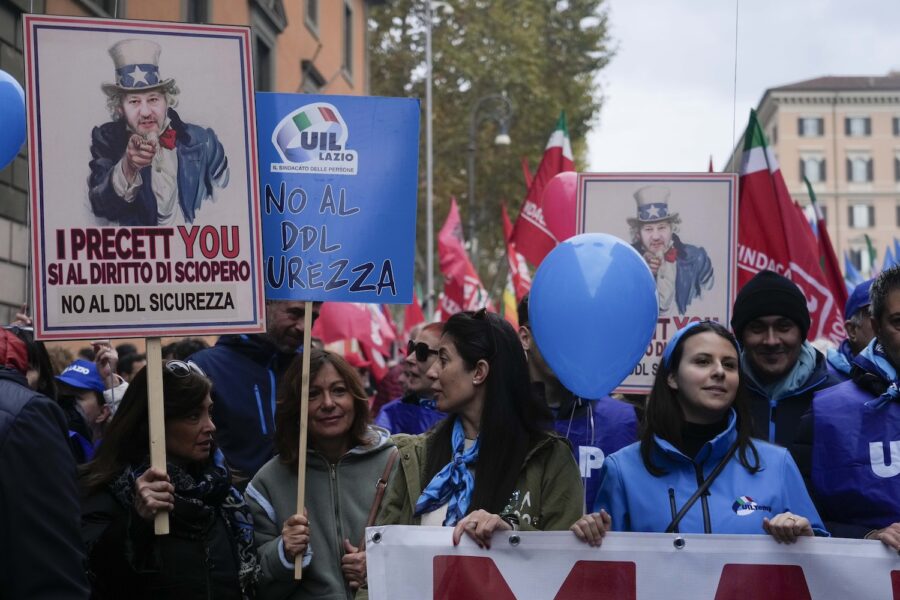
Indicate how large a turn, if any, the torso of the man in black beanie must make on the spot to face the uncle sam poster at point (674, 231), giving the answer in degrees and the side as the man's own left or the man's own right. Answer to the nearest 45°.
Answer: approximately 135° to the man's own right

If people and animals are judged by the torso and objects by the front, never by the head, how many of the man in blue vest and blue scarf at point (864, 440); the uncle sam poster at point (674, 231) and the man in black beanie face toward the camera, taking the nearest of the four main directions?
3

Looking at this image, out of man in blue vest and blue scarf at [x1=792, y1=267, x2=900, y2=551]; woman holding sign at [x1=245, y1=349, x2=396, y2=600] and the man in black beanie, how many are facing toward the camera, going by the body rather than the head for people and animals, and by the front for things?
3

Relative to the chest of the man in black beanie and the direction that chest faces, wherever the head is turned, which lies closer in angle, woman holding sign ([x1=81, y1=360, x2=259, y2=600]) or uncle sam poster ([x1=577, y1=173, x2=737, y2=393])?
the woman holding sign

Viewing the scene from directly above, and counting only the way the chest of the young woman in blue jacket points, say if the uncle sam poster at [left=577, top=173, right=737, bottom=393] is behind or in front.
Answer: behind

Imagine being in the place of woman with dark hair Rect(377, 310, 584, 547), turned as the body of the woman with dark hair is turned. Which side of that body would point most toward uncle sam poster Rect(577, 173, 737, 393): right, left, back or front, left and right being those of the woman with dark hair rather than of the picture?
back

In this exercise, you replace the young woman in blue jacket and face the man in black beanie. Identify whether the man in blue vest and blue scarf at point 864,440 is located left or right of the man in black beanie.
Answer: right
